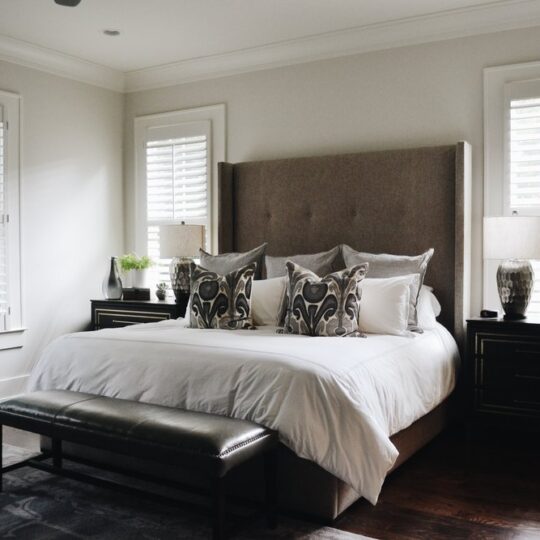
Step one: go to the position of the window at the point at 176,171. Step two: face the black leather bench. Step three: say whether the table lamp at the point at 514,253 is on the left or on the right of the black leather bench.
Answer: left

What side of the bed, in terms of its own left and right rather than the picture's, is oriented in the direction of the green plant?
right

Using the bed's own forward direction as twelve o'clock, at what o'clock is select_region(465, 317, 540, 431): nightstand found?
The nightstand is roughly at 7 o'clock from the bed.

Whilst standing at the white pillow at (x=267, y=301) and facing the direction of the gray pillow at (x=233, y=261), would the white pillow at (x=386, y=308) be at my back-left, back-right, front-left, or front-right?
back-right

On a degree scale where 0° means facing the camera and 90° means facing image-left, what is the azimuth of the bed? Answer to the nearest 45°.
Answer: approximately 45°

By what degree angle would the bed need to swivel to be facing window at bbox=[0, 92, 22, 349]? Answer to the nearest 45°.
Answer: approximately 90° to its right

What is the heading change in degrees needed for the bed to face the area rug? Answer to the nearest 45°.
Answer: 0° — it already faces it

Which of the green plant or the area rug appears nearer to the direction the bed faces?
the area rug

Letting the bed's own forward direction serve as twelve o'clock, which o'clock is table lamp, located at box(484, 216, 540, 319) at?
The table lamp is roughly at 7 o'clock from the bed.

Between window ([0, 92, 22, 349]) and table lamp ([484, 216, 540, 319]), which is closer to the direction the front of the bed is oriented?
the window

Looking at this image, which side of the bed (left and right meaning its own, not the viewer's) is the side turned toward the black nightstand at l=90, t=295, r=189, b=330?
right
